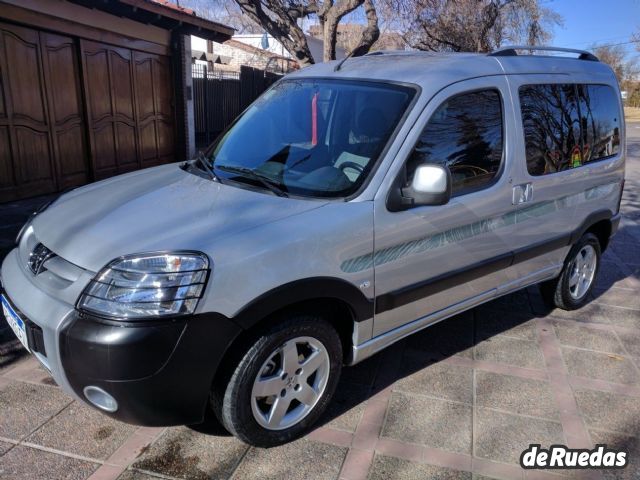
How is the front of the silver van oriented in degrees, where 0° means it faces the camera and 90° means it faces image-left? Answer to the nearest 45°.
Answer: approximately 45°

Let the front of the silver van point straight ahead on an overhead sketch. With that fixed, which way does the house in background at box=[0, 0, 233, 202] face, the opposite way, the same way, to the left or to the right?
to the left

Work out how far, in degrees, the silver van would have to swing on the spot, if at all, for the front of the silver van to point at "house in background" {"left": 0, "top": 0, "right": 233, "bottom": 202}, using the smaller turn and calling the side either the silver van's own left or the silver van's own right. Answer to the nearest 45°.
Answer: approximately 90° to the silver van's own right

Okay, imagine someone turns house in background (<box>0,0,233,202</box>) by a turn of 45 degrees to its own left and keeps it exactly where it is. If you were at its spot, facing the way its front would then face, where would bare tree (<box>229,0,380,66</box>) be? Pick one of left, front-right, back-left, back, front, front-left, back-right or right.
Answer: front-left

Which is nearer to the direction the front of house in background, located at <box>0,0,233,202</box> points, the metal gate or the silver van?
the silver van

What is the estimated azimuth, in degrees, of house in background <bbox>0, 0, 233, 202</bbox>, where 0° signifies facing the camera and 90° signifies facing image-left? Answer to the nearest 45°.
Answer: approximately 315°

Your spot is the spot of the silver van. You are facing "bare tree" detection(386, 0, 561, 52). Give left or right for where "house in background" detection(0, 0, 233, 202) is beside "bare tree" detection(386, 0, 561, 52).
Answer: left

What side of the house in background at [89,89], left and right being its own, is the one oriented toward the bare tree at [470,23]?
left

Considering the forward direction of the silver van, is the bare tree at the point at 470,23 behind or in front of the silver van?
behind
